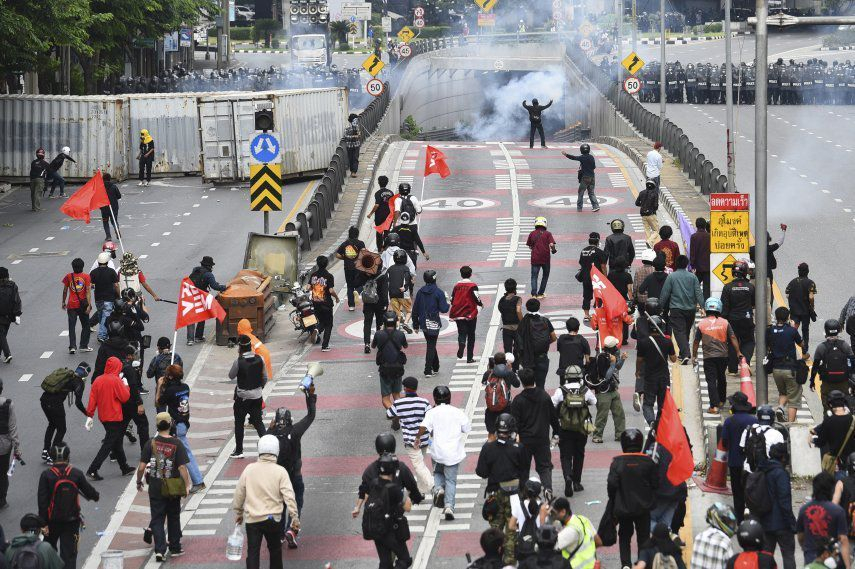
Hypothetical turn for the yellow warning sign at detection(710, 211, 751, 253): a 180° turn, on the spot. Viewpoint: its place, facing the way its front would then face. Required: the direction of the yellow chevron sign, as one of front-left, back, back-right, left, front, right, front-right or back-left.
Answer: front-left

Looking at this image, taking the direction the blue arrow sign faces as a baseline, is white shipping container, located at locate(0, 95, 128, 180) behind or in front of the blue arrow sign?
behind

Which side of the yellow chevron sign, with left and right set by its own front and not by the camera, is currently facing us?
front

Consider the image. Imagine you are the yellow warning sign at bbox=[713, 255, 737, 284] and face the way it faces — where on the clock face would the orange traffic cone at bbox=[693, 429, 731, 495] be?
The orange traffic cone is roughly at 12 o'clock from the yellow warning sign.

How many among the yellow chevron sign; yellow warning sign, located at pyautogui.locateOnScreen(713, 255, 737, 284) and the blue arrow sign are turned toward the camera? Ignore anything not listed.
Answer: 3

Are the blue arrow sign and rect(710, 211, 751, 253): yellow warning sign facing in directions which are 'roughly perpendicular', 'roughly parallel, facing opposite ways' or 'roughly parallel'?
roughly parallel

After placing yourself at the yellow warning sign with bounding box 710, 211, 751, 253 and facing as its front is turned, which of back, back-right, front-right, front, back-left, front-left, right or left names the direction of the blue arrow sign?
back-right

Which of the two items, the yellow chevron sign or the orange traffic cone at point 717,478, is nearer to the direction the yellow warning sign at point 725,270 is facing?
the orange traffic cone

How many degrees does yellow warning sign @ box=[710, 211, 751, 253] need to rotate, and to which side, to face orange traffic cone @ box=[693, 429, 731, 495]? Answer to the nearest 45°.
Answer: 0° — it already faces it

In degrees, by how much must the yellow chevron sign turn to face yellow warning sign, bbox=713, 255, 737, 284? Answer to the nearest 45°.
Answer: approximately 45° to its left

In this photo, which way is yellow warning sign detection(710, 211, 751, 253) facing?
toward the camera

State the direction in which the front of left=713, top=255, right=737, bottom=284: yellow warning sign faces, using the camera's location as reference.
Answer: facing the viewer
